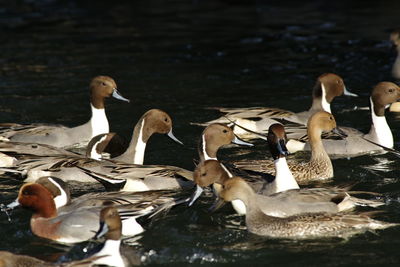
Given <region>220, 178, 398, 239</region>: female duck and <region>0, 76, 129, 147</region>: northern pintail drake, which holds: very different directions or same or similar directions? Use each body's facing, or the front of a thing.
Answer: very different directions

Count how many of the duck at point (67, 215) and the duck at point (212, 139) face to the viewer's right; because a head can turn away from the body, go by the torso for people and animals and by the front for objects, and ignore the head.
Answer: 1

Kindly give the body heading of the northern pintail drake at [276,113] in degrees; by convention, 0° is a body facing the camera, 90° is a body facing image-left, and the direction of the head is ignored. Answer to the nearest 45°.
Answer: approximately 270°

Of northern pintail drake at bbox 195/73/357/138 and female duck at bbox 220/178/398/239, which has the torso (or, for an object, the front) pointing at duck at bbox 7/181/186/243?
the female duck

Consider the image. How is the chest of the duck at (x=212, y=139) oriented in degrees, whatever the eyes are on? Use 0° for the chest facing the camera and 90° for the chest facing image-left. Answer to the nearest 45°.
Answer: approximately 270°

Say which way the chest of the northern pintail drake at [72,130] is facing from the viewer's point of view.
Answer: to the viewer's right

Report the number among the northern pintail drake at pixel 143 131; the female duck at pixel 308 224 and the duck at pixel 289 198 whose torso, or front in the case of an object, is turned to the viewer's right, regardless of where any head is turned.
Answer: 1

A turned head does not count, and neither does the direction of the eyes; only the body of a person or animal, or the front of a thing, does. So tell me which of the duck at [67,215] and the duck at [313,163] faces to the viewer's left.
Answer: the duck at [67,215]

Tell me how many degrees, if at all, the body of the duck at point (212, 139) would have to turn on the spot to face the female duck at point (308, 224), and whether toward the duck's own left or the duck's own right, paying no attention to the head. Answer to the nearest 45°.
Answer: approximately 45° to the duck's own right

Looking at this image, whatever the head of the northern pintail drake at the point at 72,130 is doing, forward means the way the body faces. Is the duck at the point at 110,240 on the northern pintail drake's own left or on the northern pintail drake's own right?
on the northern pintail drake's own right
